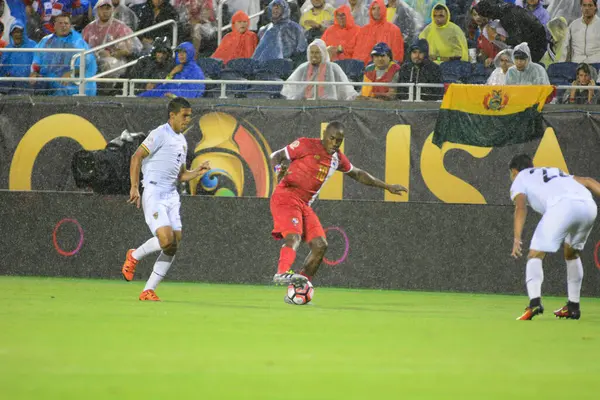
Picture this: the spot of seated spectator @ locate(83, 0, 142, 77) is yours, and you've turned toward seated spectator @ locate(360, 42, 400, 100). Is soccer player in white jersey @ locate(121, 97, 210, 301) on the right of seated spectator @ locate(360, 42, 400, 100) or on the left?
right

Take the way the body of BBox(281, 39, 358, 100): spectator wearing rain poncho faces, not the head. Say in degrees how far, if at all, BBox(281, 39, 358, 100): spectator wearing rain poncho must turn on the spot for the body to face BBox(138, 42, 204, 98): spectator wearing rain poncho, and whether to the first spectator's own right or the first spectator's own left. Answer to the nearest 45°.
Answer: approximately 90° to the first spectator's own right

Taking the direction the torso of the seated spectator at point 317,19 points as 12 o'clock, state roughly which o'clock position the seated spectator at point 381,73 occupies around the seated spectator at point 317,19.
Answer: the seated spectator at point 381,73 is roughly at 11 o'clock from the seated spectator at point 317,19.

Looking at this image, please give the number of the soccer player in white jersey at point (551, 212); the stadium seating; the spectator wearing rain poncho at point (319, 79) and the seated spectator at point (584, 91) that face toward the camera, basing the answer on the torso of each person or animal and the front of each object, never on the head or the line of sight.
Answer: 3

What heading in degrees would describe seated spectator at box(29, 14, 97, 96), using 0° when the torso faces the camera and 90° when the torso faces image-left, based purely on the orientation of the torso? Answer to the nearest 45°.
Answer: approximately 0°

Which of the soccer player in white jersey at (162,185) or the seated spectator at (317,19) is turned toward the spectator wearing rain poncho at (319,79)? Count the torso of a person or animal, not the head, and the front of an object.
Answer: the seated spectator

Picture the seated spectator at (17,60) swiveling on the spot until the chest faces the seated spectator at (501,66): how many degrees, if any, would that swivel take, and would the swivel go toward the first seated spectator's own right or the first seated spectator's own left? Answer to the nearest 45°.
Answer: approximately 45° to the first seated spectator's own left
